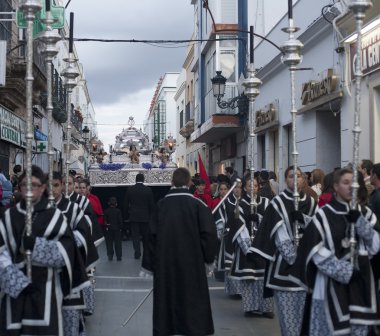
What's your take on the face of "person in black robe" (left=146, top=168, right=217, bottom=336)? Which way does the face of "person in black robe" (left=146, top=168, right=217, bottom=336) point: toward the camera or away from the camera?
away from the camera

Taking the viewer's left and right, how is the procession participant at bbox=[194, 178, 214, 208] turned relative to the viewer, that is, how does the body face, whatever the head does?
facing the viewer and to the left of the viewer

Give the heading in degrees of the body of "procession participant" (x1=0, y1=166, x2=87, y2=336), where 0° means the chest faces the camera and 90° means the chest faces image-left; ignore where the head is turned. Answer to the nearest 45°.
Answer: approximately 0°

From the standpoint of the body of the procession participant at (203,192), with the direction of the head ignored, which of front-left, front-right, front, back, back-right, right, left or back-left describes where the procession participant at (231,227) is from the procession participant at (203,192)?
front-left

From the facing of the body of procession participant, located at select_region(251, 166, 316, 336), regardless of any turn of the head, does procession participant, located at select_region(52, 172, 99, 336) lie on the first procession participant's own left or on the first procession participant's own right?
on the first procession participant's own right

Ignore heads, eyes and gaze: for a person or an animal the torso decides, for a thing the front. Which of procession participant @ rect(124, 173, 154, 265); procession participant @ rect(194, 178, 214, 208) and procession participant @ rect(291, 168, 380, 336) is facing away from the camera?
procession participant @ rect(124, 173, 154, 265)

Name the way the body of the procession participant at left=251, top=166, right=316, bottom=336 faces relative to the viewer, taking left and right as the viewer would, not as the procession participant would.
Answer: facing the viewer and to the right of the viewer

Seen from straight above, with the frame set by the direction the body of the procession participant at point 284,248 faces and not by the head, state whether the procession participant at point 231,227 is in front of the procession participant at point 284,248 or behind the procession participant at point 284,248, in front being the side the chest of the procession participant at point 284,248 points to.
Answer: behind

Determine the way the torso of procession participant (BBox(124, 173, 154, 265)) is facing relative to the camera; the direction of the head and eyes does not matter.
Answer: away from the camera
